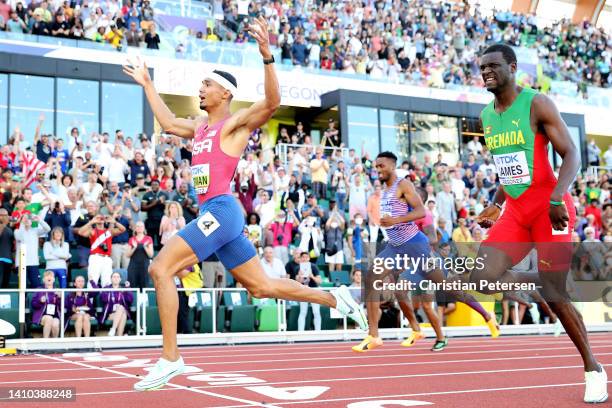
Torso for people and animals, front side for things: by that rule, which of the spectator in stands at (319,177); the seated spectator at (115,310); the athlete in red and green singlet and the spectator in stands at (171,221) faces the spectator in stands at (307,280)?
the spectator in stands at (319,177)

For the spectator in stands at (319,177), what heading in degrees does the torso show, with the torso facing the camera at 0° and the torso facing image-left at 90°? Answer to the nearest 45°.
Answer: approximately 0°

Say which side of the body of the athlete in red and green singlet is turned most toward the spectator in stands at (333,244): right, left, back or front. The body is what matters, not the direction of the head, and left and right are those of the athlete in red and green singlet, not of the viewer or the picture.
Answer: right

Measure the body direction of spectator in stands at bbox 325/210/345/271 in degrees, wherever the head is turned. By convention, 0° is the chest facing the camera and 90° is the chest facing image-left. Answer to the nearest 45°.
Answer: approximately 0°

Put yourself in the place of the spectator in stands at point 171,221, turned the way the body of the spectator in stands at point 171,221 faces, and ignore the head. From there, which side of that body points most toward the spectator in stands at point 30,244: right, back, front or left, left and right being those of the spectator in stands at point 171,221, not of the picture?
right

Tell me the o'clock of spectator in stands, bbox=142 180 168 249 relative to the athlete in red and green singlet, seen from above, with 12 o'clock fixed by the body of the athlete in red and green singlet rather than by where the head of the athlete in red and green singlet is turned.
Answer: The spectator in stands is roughly at 3 o'clock from the athlete in red and green singlet.

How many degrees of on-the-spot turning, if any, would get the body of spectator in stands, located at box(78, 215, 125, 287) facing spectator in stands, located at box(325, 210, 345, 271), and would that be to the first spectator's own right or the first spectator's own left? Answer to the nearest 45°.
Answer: approximately 135° to the first spectator's own left

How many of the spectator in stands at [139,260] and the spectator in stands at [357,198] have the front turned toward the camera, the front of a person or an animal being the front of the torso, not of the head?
2

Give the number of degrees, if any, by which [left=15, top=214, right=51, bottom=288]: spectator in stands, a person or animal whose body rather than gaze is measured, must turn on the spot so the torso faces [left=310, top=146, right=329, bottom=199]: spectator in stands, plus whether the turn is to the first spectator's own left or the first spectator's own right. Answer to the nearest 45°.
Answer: approximately 135° to the first spectator's own left

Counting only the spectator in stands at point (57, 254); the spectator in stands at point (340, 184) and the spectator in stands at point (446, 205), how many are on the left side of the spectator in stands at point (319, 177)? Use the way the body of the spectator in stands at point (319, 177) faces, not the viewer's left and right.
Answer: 2
